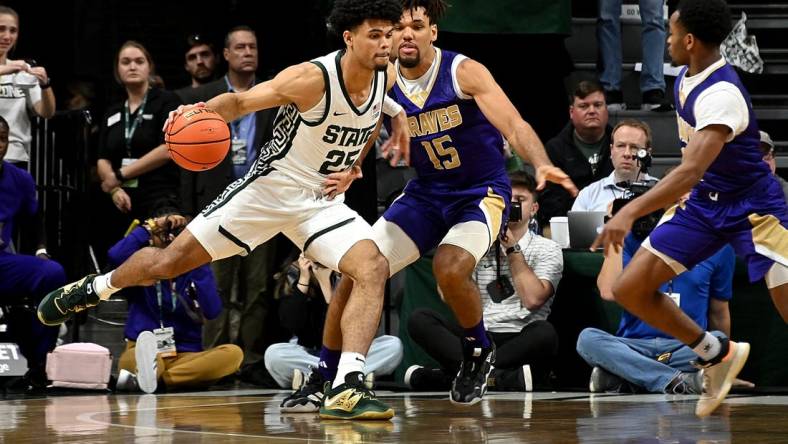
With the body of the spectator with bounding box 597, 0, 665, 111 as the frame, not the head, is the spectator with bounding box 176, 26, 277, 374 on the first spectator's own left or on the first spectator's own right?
on the first spectator's own right

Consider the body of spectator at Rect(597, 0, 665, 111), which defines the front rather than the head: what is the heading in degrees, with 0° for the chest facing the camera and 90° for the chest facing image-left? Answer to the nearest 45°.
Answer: approximately 0°

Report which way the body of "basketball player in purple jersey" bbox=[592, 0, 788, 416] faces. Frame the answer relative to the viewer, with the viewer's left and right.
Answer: facing to the left of the viewer

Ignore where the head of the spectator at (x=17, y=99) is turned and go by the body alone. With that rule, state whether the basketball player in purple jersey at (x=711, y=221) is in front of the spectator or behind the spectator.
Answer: in front

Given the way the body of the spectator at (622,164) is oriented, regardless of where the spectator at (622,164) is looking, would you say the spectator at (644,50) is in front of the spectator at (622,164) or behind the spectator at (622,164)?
behind

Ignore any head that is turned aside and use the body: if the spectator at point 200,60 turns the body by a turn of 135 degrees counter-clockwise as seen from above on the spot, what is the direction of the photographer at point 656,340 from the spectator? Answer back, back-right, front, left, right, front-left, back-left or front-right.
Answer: right

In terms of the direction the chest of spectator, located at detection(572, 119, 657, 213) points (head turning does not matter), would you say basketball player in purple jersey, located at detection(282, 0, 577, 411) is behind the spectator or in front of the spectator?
in front

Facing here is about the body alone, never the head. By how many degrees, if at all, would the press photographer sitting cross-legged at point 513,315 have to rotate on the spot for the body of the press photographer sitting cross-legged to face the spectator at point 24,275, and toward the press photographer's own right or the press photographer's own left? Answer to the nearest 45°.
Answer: approximately 45° to the press photographer's own right

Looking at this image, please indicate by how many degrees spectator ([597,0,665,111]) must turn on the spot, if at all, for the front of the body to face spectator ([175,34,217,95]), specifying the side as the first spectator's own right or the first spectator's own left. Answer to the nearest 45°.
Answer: approximately 90° to the first spectator's own right

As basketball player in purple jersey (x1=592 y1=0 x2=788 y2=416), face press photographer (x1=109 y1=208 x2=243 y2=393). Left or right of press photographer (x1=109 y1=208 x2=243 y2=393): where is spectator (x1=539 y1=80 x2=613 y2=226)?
right
